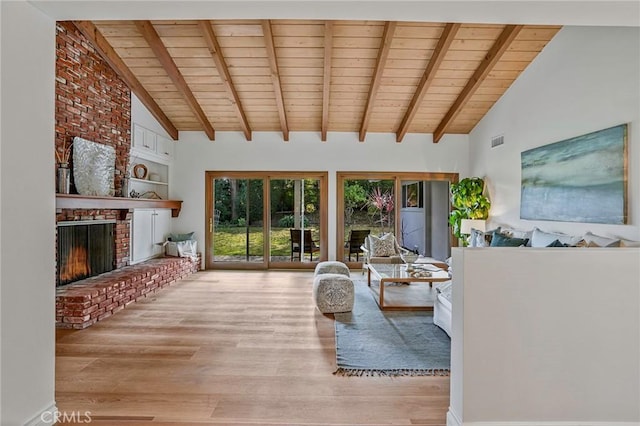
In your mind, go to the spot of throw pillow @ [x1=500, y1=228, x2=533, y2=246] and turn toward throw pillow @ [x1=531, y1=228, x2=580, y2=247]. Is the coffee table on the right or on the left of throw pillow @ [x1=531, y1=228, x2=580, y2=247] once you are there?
right

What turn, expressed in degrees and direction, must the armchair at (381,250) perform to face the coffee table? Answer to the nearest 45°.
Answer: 0° — it already faces it

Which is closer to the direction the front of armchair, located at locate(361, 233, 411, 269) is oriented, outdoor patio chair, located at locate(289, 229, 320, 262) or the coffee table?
the coffee table

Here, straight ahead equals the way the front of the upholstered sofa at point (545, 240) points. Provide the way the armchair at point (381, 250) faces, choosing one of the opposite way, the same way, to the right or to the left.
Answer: to the left

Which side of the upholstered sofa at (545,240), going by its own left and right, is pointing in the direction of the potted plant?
right

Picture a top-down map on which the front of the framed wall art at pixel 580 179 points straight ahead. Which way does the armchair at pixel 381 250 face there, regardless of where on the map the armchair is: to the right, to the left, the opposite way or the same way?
to the left

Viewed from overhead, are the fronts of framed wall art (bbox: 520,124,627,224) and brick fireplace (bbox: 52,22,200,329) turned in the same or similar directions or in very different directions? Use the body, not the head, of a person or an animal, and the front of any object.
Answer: very different directions

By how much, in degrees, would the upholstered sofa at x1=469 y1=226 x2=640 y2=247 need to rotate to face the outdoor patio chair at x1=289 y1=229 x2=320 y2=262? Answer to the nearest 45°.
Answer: approximately 45° to its right

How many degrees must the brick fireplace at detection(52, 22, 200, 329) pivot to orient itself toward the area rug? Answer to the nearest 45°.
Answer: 0° — it already faces it

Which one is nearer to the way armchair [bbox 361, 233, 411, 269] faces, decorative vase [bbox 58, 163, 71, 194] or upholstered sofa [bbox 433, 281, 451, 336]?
the upholstered sofa

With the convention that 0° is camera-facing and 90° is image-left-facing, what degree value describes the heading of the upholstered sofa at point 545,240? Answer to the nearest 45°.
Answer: approximately 45°
